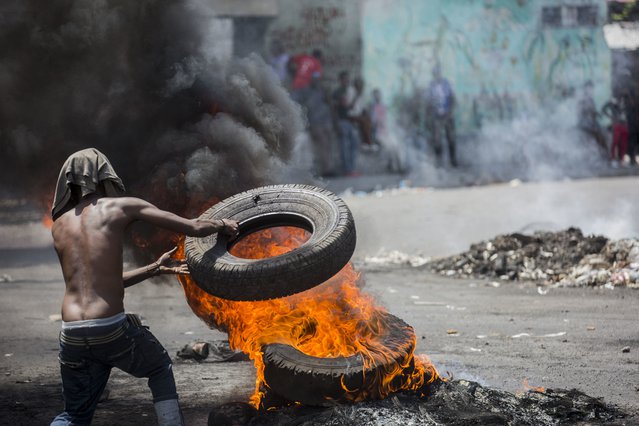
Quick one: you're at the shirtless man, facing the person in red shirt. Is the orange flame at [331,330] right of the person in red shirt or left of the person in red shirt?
right

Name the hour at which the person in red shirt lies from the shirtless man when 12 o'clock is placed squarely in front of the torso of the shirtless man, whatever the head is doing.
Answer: The person in red shirt is roughly at 11 o'clock from the shirtless man.

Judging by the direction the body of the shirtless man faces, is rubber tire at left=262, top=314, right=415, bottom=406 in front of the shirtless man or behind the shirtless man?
in front

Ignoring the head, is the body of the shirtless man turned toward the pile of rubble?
yes

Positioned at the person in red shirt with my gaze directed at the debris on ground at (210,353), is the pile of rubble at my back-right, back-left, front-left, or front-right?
front-left

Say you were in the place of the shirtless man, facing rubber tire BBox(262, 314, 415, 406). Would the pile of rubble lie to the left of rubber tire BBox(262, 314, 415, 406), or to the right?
left

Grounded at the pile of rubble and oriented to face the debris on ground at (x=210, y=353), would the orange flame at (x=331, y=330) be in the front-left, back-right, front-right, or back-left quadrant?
front-left

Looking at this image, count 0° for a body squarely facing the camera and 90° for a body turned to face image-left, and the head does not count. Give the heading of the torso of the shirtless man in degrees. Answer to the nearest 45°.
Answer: approximately 225°

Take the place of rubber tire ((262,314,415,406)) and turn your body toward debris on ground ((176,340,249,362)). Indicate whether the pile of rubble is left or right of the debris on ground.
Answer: right
